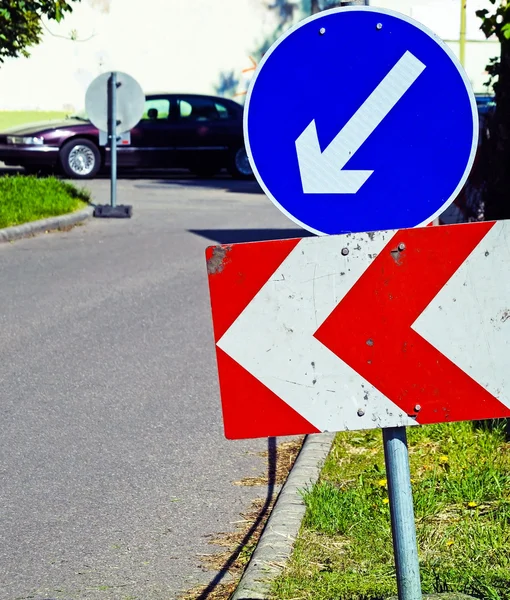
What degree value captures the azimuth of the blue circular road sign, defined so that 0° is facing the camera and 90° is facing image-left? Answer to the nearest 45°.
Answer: approximately 0°

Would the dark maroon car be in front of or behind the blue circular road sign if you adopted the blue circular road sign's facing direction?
behind

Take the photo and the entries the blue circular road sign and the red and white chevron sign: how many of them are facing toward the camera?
2

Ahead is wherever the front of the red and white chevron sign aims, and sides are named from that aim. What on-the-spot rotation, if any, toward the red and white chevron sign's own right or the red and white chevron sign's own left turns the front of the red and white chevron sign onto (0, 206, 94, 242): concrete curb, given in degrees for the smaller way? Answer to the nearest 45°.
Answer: approximately 180°

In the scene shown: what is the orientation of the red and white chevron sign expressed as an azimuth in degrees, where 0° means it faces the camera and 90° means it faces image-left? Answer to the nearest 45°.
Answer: approximately 0°

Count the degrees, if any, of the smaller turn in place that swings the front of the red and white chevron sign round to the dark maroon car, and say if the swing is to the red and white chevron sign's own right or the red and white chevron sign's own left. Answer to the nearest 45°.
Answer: approximately 180°

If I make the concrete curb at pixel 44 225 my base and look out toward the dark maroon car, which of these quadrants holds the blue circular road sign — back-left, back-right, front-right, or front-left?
back-right
